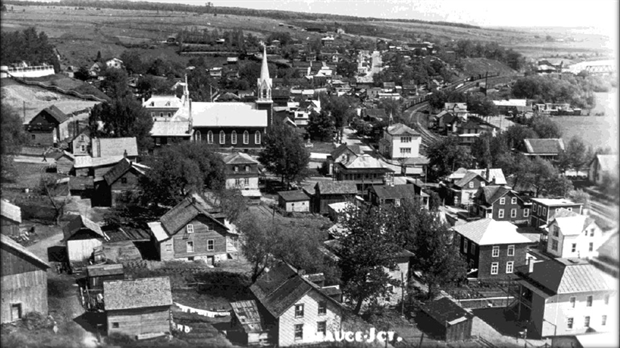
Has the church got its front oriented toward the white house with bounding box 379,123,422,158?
yes

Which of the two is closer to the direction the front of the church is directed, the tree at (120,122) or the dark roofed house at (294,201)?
the dark roofed house

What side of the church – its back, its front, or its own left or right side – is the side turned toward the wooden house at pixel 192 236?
right

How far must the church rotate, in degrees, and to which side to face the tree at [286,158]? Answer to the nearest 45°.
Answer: approximately 90° to its right

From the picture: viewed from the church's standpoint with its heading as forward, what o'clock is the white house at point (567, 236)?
The white house is roughly at 2 o'clock from the church.

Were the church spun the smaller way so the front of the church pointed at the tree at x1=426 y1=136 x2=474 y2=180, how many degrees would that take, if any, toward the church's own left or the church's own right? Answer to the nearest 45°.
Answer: approximately 45° to the church's own right

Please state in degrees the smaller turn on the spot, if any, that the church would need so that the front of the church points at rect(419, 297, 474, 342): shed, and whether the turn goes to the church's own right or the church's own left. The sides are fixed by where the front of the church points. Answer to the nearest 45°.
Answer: approximately 90° to the church's own right

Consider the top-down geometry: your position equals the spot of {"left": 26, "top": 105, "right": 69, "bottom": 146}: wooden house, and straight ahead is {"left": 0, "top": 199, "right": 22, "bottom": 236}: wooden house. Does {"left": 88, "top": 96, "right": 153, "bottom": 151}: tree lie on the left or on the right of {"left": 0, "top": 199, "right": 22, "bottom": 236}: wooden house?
left

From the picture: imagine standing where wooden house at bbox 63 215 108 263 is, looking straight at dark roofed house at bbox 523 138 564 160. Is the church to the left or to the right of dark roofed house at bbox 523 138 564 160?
left

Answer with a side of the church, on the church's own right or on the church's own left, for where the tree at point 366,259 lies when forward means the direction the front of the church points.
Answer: on the church's own right

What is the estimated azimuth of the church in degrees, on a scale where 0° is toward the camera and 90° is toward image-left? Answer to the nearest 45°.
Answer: approximately 270°

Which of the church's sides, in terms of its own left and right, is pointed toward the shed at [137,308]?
right
